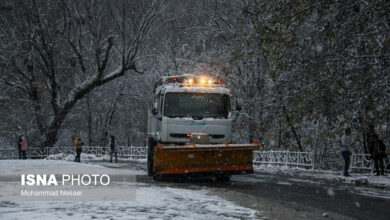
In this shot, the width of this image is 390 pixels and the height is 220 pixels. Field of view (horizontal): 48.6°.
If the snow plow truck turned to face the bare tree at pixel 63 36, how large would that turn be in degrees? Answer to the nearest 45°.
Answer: approximately 135° to its right

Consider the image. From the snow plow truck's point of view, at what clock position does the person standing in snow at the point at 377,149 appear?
The person standing in snow is roughly at 8 o'clock from the snow plow truck.

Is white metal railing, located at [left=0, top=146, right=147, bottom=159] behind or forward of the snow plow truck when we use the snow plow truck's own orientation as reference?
behind

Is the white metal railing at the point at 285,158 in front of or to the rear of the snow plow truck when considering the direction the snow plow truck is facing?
to the rear

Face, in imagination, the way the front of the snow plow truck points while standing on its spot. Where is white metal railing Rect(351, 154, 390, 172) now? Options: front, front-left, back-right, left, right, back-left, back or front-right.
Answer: back-left

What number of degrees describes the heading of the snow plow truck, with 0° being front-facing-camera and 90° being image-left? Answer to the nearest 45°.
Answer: approximately 0°
